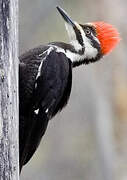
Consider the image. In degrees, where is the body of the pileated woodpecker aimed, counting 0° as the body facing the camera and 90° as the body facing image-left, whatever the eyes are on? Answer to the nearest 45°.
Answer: approximately 90°
